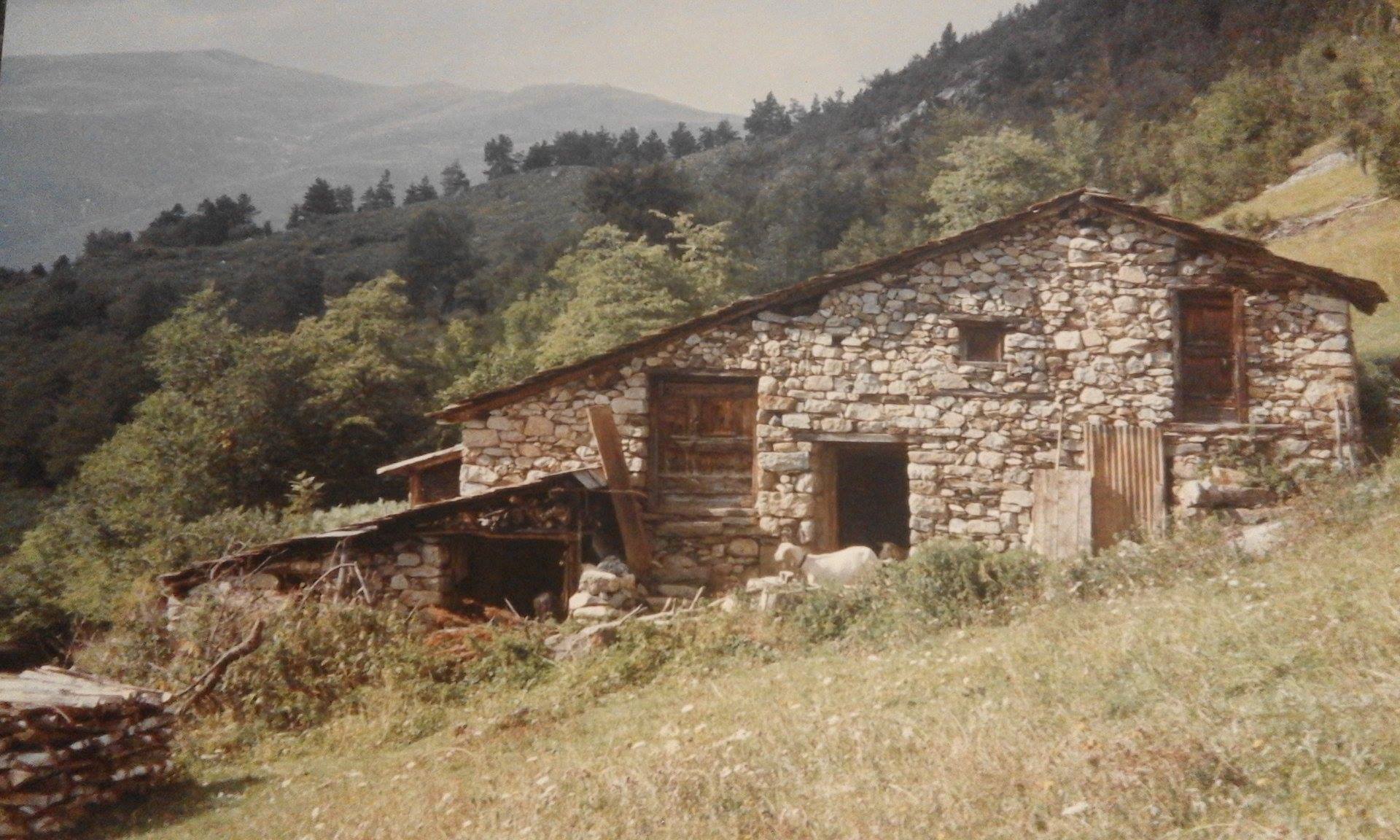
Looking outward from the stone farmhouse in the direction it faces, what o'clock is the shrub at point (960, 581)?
The shrub is roughly at 12 o'clock from the stone farmhouse.

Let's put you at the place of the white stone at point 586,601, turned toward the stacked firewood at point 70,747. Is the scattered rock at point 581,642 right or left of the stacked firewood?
left

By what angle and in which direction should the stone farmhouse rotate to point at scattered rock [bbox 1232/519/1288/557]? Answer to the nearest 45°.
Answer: approximately 45° to its left

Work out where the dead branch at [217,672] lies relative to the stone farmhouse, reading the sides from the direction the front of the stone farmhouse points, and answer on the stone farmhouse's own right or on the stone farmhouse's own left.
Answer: on the stone farmhouse's own right

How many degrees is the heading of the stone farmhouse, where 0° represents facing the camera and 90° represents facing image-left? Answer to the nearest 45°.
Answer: approximately 0°

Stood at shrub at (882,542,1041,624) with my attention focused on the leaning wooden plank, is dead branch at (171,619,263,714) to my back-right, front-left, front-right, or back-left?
front-left

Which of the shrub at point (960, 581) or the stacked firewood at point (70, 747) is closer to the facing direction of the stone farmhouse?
the shrub

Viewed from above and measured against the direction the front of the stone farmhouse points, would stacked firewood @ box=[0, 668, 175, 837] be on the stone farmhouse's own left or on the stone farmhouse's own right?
on the stone farmhouse's own right
